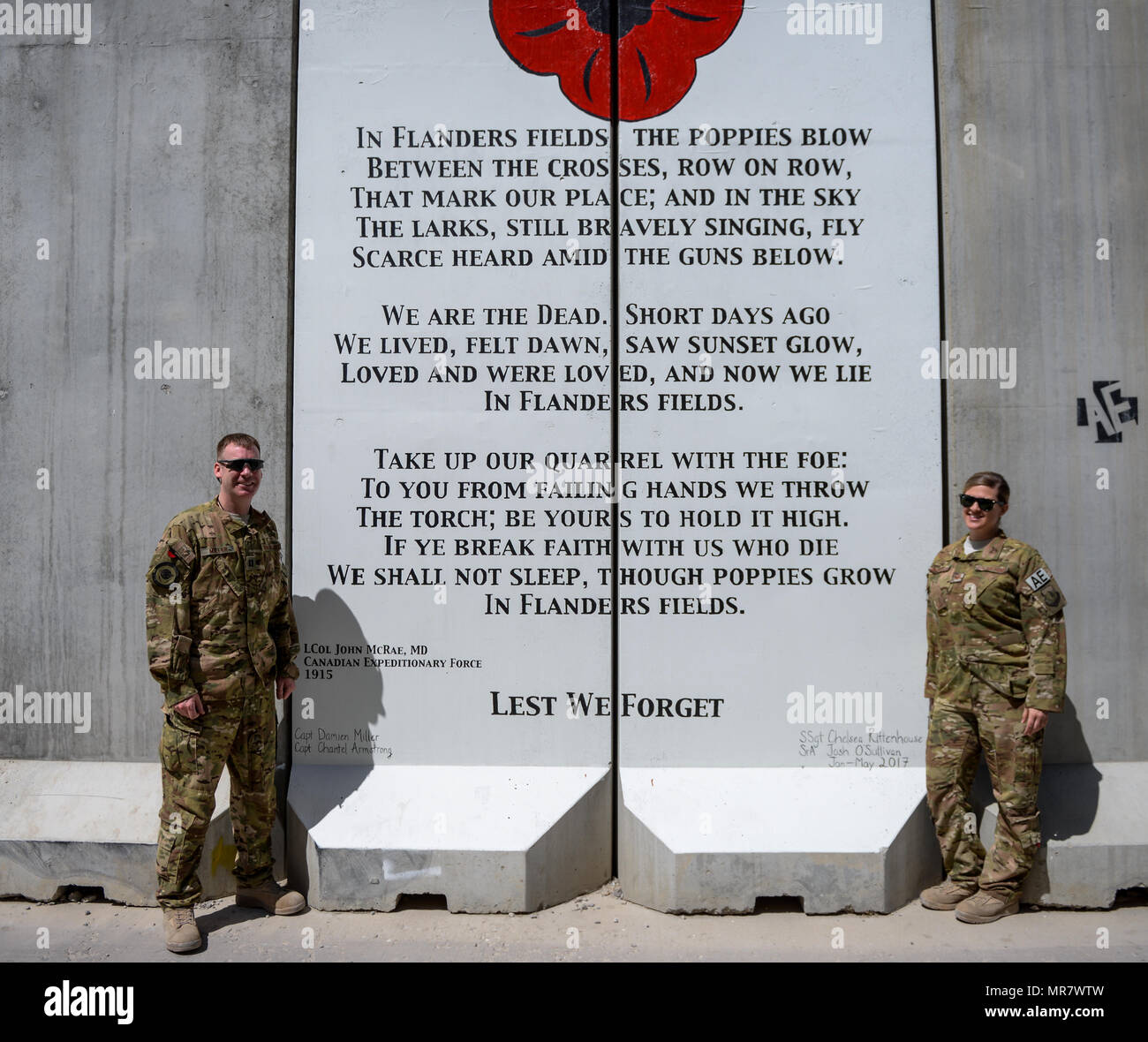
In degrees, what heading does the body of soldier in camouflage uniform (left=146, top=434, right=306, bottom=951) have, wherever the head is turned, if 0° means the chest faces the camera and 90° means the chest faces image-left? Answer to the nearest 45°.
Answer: approximately 315°

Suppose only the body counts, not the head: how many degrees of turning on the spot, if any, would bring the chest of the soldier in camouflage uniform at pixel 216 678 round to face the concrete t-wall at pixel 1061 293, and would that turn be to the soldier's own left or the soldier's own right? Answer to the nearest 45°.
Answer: approximately 45° to the soldier's own left

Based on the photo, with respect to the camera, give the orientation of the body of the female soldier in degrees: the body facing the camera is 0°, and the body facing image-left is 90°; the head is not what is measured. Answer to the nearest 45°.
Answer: approximately 45°

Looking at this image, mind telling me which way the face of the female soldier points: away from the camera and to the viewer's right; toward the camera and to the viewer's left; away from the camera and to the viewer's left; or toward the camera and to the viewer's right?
toward the camera and to the viewer's left
